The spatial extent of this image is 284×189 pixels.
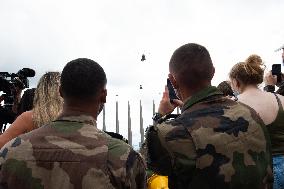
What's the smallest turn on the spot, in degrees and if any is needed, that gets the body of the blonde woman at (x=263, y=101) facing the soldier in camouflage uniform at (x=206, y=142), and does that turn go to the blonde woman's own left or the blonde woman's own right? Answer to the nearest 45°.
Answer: approximately 135° to the blonde woman's own left

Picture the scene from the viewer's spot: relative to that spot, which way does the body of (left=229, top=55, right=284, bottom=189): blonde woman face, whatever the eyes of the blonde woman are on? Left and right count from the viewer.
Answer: facing away from the viewer and to the left of the viewer

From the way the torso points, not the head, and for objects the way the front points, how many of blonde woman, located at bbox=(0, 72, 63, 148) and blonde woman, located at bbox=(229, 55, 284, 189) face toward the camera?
0

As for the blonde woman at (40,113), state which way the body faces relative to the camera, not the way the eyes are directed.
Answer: away from the camera

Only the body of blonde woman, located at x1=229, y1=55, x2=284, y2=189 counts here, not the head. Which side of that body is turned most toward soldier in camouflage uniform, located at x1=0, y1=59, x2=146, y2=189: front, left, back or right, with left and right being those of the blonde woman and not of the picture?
left

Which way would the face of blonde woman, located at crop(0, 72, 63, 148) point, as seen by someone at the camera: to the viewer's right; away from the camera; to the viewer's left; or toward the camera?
away from the camera

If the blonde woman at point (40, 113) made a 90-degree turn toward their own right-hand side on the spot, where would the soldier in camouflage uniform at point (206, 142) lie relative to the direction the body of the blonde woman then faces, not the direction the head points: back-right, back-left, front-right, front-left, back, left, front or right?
front-right

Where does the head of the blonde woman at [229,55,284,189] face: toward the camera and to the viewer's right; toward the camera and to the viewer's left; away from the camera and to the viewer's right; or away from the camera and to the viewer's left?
away from the camera and to the viewer's left

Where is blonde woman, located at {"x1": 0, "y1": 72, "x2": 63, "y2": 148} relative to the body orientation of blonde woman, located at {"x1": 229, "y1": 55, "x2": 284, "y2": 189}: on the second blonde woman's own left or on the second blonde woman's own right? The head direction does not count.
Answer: on the second blonde woman's own left

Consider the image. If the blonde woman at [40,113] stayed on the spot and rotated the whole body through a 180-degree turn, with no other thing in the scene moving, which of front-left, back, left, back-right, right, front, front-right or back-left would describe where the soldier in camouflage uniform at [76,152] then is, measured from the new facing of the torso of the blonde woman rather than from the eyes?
front
